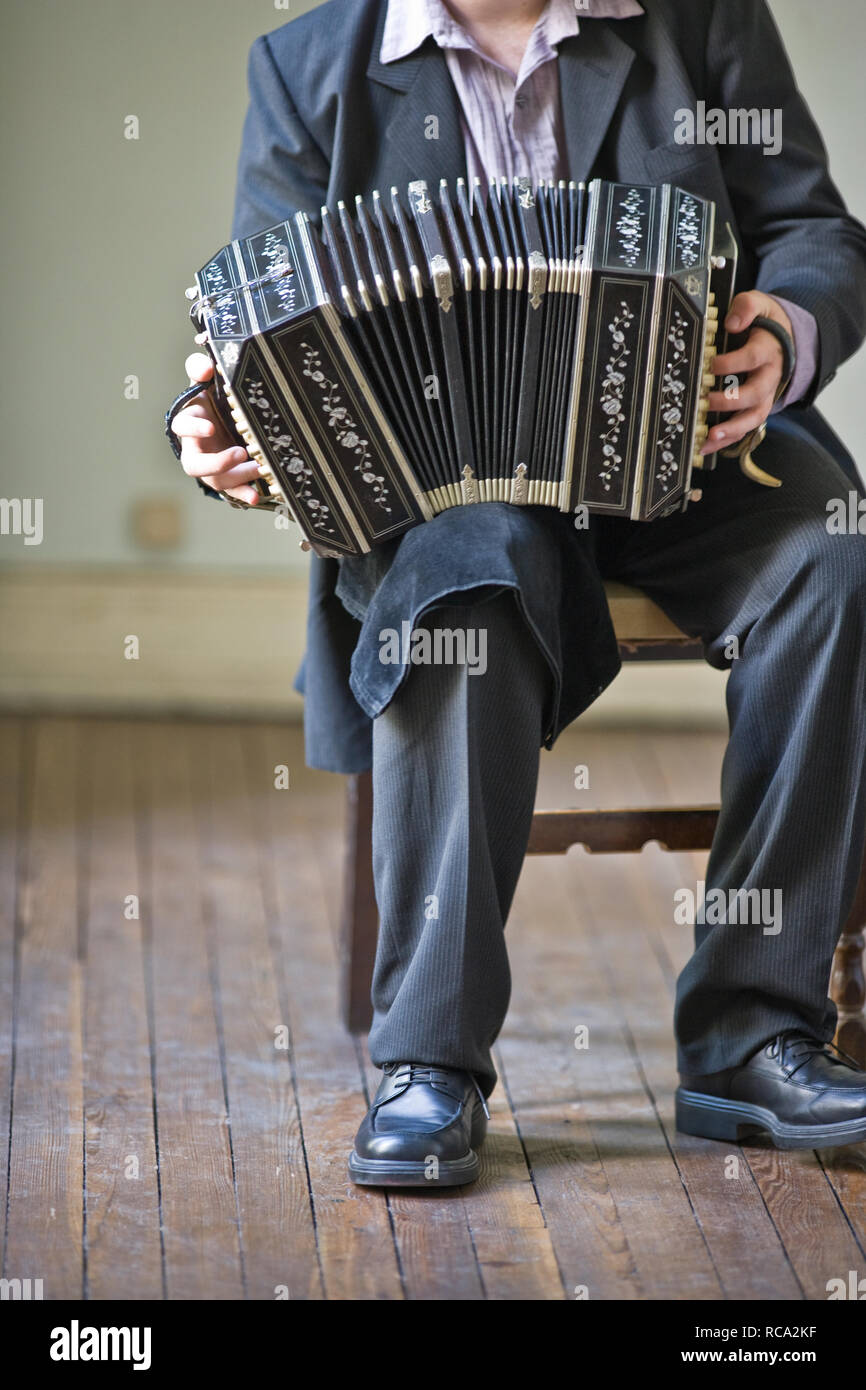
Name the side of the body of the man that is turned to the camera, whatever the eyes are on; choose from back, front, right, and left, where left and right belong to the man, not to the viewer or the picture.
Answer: front
